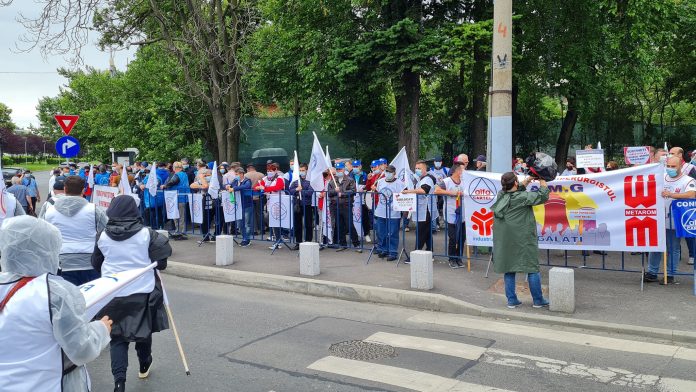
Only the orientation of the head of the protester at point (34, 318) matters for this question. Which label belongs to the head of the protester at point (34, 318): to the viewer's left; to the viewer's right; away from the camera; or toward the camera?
away from the camera

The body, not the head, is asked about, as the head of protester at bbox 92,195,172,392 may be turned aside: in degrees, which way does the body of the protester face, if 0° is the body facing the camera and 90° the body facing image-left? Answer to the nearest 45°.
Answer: approximately 180°

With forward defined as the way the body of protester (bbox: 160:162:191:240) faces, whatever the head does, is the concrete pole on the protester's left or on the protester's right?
on the protester's left

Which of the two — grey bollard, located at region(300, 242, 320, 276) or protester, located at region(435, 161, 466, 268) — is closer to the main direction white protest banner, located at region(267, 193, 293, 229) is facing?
the grey bollard

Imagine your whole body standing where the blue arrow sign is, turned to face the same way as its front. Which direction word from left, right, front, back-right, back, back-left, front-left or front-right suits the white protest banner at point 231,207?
front-left

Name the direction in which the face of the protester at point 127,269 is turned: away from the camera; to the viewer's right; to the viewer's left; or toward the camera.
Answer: away from the camera

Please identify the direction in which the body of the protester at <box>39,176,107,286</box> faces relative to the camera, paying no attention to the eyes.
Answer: away from the camera

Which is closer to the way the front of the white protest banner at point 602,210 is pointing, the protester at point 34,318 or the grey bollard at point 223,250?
the protester

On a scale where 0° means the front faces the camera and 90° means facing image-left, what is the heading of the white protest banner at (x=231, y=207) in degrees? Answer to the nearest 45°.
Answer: approximately 0°

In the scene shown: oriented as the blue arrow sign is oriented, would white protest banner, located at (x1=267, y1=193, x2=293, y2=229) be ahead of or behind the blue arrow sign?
ahead

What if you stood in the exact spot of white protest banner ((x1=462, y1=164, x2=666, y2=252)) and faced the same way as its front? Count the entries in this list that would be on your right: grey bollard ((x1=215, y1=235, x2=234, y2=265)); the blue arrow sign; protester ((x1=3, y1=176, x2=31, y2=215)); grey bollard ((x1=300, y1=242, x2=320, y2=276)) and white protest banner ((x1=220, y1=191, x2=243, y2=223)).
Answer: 5

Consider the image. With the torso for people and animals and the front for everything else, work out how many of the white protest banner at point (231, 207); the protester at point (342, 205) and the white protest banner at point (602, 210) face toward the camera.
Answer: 3

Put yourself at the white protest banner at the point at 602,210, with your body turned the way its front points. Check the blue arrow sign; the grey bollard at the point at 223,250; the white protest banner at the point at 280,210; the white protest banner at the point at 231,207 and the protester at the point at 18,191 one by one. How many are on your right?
5
